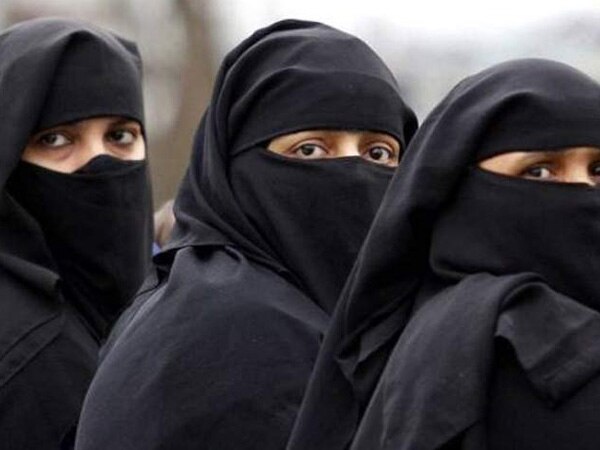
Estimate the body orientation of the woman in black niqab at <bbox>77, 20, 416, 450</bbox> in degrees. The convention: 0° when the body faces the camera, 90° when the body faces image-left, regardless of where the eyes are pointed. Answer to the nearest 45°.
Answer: approximately 315°

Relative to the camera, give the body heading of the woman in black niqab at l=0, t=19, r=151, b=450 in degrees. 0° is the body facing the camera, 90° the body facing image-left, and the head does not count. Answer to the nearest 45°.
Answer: approximately 315°
